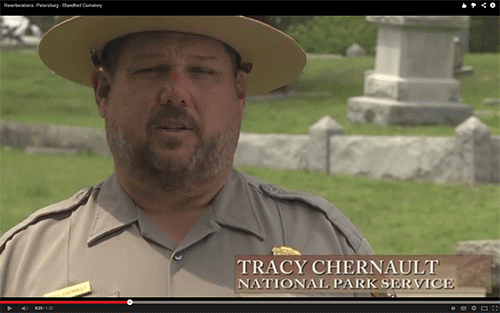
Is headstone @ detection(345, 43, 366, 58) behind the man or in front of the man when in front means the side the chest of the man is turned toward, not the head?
behind

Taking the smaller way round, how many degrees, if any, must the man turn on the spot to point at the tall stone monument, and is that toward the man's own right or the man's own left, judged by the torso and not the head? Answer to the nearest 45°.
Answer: approximately 180°

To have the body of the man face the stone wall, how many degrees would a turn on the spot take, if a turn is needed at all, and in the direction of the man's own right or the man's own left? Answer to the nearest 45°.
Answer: approximately 180°

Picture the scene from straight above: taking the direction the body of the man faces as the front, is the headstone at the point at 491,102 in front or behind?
behind

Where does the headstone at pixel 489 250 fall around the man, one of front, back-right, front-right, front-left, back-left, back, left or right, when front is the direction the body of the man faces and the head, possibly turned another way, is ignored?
back-left

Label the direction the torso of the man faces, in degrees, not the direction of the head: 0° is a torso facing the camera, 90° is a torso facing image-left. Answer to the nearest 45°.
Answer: approximately 0°

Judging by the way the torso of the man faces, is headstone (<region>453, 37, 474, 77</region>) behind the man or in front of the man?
behind
